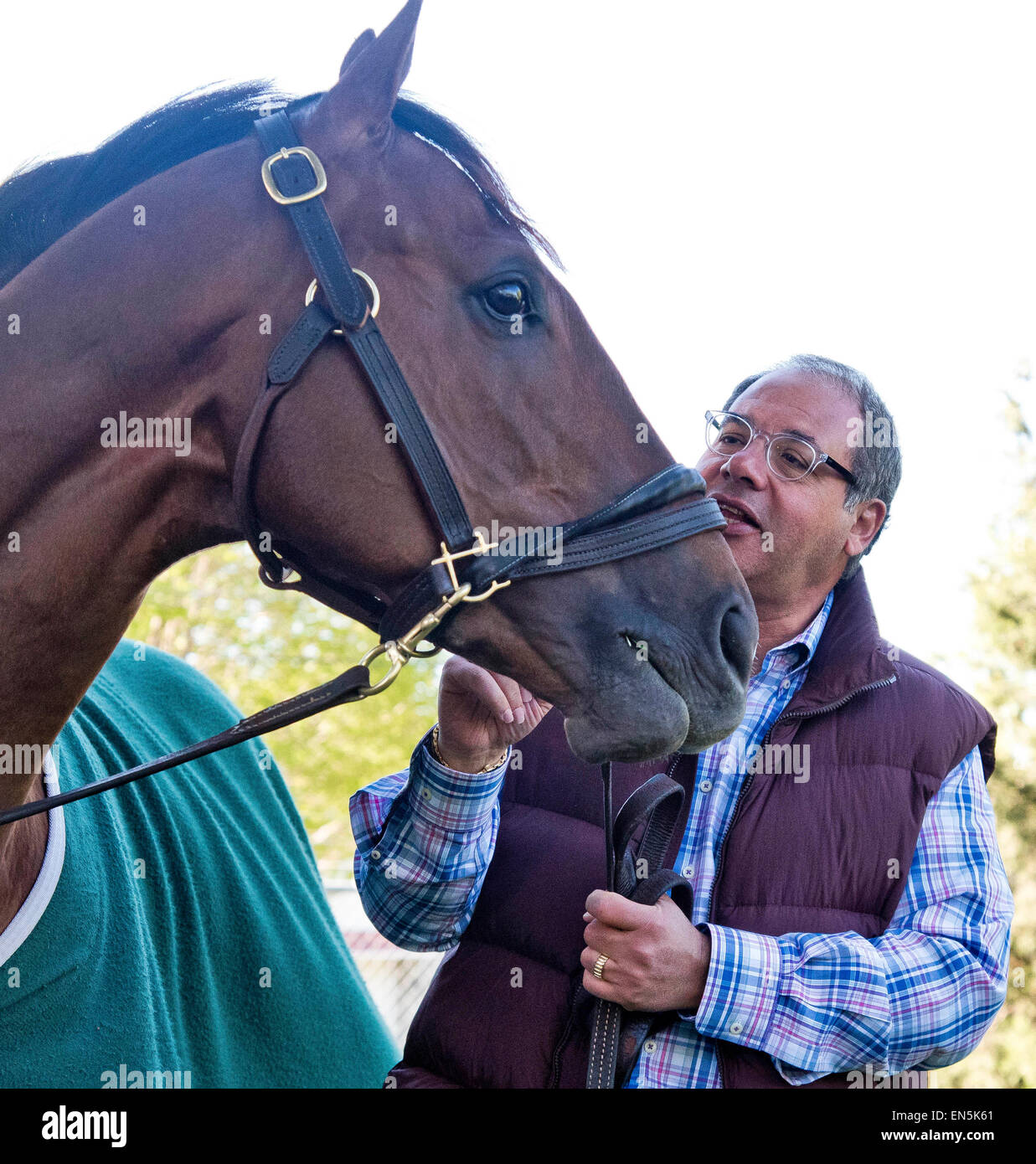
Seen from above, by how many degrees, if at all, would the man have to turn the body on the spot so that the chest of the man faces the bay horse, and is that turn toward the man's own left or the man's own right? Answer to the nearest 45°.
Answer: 0° — they already face it

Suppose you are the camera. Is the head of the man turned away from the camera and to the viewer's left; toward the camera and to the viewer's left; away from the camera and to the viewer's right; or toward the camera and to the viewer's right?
toward the camera and to the viewer's left

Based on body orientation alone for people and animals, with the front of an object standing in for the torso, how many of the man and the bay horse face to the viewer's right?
1

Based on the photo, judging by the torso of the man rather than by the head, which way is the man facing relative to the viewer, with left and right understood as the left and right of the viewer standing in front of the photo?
facing the viewer and to the left of the viewer

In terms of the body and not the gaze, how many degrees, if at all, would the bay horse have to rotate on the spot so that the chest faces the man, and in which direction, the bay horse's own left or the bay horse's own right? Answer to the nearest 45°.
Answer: approximately 45° to the bay horse's own left

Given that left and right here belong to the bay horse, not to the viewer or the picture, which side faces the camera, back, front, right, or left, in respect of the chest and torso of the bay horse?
right

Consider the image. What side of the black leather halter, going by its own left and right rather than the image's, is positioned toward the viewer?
right
